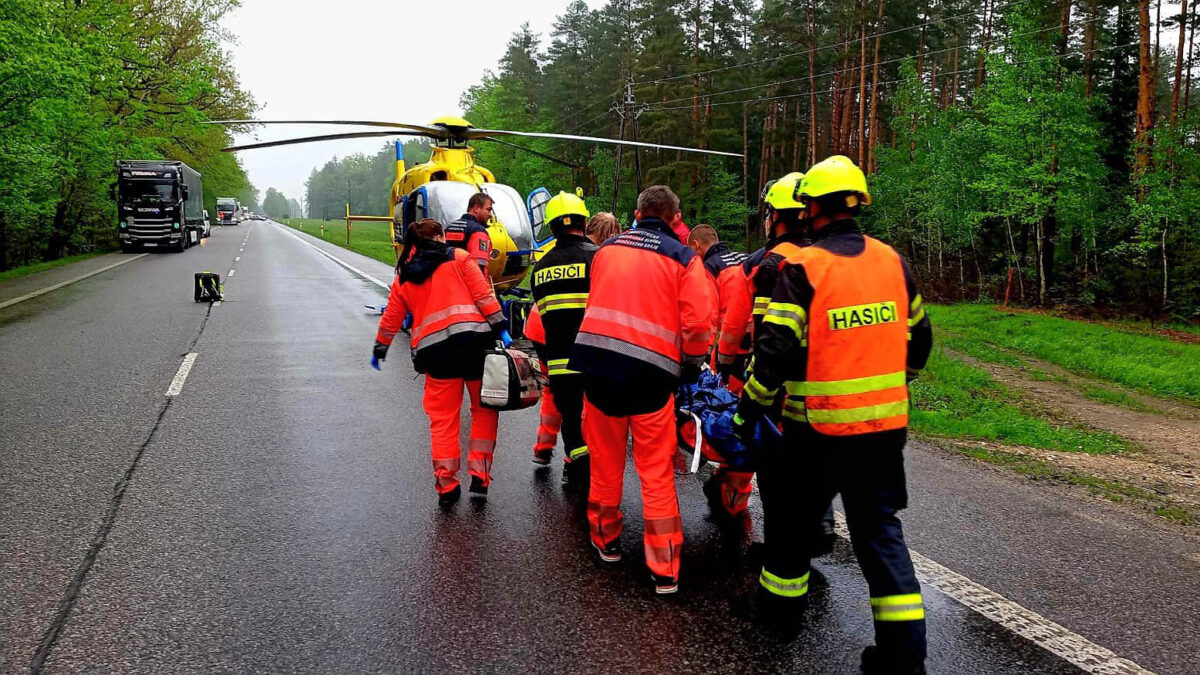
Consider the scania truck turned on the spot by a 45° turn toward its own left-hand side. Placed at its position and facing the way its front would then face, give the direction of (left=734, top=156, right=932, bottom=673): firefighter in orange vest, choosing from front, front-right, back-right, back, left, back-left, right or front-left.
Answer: front-right

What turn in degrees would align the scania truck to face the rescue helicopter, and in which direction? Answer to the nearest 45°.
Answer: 0° — it already faces it

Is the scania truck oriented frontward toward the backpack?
yes

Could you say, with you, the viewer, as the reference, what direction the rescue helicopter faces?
facing the viewer and to the right of the viewer

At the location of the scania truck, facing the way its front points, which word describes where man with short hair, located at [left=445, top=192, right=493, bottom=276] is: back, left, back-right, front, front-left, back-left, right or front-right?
front

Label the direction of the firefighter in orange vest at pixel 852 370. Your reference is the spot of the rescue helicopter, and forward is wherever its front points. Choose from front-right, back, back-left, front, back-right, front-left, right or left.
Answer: front-right

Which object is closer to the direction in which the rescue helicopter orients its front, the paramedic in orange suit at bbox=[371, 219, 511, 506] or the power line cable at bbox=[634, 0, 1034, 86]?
the paramedic in orange suit

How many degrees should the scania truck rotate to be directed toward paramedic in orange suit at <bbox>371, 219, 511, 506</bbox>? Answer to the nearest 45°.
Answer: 0° — it already faces them

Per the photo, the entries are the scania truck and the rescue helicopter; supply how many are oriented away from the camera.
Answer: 0

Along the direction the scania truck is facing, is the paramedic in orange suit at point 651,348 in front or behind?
in front

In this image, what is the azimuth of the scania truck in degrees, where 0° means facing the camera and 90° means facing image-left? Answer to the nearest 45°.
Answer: approximately 0°

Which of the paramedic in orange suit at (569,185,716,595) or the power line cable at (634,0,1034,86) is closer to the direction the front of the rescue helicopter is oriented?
the paramedic in orange suit

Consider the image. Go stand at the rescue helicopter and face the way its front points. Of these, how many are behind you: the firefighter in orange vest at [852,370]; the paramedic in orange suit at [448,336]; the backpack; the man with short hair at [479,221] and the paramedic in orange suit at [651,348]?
1
